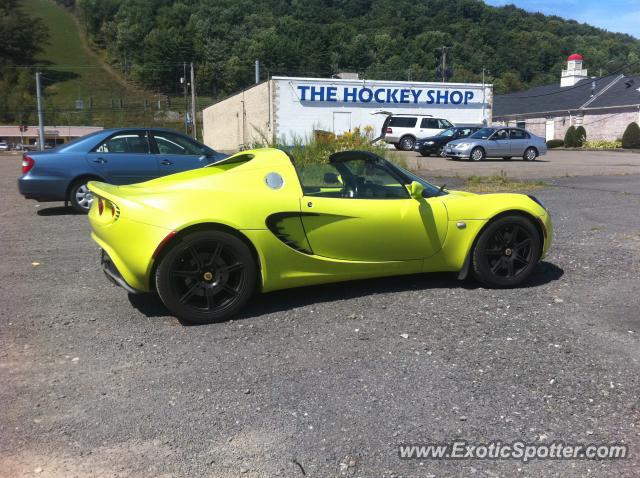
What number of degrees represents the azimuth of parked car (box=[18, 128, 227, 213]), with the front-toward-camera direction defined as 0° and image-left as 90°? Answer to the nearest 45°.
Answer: approximately 270°

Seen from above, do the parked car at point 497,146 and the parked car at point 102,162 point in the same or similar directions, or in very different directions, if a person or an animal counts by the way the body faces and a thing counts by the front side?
very different directions

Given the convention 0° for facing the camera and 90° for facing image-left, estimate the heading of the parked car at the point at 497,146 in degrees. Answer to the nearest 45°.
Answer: approximately 45°

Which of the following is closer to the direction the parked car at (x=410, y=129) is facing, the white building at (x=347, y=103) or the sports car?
the white building

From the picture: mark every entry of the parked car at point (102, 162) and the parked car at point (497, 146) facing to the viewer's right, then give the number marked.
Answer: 1

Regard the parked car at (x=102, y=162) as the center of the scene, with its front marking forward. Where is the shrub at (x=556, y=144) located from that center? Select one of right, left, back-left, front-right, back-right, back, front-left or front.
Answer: front-left
